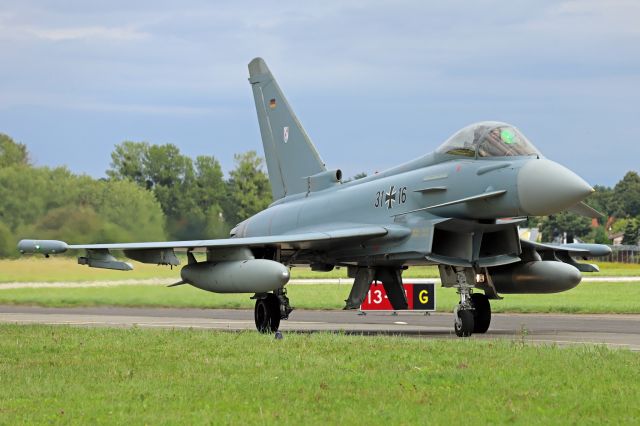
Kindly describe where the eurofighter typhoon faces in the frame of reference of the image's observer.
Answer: facing the viewer and to the right of the viewer

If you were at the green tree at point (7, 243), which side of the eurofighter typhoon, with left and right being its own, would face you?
back

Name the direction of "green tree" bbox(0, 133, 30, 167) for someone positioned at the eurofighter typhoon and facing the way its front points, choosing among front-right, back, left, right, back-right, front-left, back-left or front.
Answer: back

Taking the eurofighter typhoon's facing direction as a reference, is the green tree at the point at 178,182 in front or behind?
behind

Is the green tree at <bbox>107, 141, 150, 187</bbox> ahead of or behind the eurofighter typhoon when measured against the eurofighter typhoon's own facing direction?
behind
